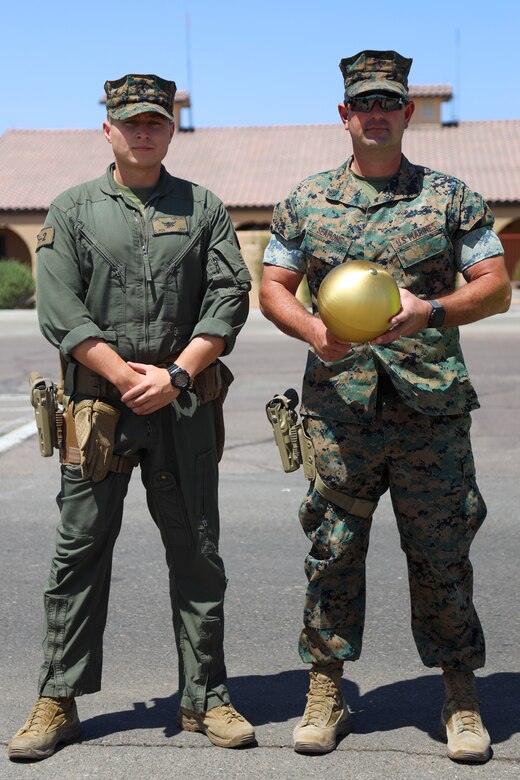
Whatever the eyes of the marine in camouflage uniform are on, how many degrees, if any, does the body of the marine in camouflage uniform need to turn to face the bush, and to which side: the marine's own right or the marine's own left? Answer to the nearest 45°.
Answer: approximately 180°

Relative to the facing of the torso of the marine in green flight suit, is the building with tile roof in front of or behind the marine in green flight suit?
behind

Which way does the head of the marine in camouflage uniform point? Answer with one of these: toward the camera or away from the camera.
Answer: toward the camera

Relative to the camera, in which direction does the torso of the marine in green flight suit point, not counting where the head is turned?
toward the camera

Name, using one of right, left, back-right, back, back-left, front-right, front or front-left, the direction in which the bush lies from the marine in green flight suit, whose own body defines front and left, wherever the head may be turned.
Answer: back

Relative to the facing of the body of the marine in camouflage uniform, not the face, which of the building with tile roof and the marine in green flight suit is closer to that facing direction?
the marine in green flight suit

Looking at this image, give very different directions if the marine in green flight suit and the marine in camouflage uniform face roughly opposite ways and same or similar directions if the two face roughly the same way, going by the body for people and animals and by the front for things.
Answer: same or similar directions

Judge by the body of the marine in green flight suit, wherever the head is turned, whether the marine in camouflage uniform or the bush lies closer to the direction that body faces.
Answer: the marine in camouflage uniform

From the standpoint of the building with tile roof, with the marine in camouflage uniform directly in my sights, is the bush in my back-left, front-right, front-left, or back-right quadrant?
front-right

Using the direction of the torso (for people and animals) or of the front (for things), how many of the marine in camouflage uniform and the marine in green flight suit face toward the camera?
2

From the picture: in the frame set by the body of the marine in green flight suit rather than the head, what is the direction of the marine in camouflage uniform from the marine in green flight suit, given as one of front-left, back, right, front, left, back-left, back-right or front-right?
left

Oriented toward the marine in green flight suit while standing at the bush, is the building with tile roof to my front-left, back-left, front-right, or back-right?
back-left

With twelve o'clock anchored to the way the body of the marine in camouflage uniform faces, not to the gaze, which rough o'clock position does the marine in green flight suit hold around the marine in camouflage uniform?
The marine in green flight suit is roughly at 3 o'clock from the marine in camouflage uniform.

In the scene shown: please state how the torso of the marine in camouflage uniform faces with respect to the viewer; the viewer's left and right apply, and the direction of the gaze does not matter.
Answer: facing the viewer
